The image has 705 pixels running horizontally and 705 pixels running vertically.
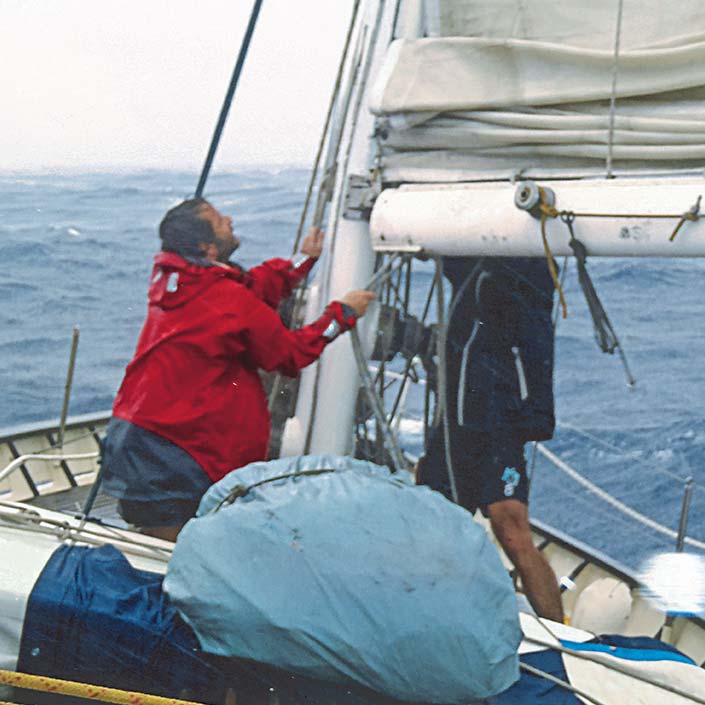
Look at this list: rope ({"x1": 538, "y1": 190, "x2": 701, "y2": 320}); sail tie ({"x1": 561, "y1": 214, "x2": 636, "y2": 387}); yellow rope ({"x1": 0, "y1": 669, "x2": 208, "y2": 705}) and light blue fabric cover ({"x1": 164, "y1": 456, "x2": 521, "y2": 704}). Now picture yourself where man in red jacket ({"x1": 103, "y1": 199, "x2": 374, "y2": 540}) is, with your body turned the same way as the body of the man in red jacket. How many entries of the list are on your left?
0

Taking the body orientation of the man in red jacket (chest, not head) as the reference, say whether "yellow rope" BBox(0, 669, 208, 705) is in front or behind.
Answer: behind

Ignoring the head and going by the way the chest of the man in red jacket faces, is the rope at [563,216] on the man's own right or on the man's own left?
on the man's own right

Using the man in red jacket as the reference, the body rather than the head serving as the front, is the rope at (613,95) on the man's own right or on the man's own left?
on the man's own right

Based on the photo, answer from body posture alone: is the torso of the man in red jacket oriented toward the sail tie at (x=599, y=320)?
no

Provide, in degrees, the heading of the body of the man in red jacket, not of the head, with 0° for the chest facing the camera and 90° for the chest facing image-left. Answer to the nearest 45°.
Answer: approximately 225°

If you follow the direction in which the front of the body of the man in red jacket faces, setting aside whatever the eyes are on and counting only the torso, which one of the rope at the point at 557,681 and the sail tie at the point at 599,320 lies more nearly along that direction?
the sail tie

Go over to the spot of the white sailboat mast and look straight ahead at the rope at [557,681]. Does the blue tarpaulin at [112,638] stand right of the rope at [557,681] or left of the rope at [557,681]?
right

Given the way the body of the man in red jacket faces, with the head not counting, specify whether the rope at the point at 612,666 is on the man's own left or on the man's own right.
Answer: on the man's own right

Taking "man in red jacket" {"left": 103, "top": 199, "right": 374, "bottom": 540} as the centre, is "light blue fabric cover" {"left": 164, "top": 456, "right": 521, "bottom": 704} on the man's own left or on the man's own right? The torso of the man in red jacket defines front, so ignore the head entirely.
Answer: on the man's own right

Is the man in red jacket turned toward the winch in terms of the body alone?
no

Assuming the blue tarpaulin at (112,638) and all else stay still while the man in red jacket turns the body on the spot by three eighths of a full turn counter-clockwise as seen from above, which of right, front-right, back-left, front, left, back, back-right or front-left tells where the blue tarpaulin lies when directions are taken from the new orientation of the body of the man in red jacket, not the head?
left

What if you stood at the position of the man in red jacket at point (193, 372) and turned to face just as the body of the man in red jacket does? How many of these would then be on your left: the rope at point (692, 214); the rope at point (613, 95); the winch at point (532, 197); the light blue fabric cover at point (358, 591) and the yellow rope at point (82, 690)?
0

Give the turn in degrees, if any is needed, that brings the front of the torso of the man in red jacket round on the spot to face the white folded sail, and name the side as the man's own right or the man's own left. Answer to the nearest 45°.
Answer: approximately 45° to the man's own right
